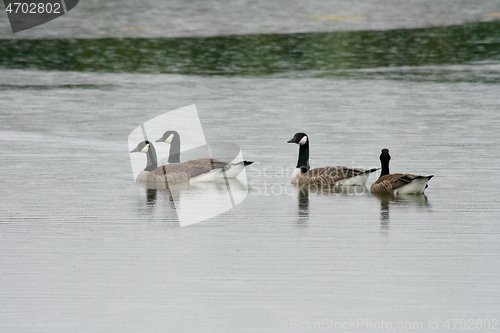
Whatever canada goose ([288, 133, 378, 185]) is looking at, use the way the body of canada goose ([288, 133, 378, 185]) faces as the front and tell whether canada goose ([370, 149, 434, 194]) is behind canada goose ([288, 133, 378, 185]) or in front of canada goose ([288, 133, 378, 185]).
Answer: behind

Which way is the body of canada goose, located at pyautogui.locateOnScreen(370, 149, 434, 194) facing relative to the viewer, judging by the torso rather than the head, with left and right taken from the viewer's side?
facing to the left of the viewer

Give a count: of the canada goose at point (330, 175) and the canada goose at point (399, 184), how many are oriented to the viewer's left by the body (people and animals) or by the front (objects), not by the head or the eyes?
2

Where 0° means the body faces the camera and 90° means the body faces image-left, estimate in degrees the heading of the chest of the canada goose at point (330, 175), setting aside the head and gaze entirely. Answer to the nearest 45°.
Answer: approximately 90°
